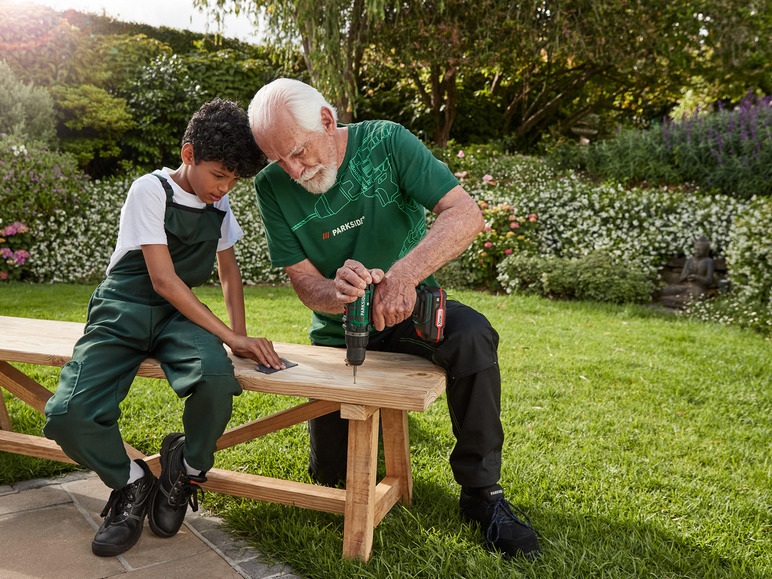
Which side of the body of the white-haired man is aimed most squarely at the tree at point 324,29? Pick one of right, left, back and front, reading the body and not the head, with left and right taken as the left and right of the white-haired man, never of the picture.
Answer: back

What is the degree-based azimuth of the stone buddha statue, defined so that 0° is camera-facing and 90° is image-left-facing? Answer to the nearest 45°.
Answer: approximately 45°

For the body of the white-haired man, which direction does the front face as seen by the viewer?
toward the camera

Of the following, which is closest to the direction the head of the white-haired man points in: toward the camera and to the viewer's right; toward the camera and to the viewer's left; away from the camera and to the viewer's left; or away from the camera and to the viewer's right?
toward the camera and to the viewer's left

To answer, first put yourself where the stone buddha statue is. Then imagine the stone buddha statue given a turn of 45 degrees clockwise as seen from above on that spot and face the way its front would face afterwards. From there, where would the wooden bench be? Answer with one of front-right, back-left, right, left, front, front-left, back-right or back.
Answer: left

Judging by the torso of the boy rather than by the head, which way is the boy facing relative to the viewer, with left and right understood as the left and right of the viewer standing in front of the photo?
facing the viewer and to the right of the viewer

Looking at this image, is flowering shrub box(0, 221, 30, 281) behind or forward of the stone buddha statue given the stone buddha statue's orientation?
forward

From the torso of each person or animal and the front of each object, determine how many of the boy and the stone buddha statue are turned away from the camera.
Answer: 0

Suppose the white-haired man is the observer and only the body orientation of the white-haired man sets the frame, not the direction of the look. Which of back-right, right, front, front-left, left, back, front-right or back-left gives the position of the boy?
right

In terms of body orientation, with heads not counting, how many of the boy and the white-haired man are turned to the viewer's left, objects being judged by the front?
0

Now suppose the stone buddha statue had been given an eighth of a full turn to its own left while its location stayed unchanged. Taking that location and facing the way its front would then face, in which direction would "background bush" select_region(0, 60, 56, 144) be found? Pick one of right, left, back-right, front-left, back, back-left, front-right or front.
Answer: right

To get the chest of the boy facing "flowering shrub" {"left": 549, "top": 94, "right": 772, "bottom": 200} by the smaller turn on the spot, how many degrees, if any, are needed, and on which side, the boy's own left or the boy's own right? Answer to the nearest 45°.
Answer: approximately 90° to the boy's own left

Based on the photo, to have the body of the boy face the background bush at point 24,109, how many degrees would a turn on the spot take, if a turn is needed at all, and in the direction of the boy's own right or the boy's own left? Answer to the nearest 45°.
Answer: approximately 135° to the boy's own left

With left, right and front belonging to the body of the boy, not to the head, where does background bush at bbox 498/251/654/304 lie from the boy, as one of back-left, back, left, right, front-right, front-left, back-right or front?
left

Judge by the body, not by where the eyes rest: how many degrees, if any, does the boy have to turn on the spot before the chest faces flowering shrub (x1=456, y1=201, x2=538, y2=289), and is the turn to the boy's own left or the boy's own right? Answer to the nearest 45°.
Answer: approximately 90° to the boy's own left

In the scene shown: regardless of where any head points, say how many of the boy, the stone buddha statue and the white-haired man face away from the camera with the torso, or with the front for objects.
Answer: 0
